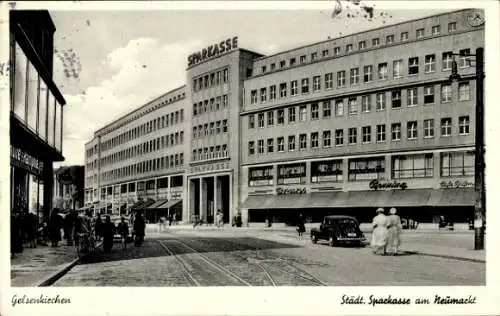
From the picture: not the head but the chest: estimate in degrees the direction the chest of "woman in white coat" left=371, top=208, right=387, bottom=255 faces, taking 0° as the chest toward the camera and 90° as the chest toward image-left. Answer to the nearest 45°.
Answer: approximately 180°

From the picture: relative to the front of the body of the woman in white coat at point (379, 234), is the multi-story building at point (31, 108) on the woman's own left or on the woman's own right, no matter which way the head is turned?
on the woman's own left

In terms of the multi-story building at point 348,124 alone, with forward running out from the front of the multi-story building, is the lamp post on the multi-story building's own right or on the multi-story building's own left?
on the multi-story building's own left

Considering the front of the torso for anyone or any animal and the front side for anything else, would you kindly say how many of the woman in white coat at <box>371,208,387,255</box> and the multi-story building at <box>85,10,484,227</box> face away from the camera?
1

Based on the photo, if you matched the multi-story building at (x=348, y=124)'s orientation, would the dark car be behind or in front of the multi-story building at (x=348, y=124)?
in front

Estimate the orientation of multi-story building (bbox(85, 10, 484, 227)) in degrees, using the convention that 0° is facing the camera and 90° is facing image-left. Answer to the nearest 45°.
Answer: approximately 45°

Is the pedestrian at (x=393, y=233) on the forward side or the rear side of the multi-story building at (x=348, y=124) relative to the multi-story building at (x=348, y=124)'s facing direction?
on the forward side

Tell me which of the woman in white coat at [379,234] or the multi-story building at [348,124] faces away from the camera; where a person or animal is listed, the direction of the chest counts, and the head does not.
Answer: the woman in white coat
